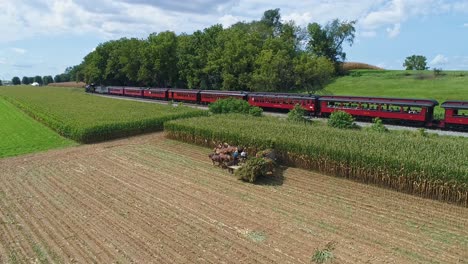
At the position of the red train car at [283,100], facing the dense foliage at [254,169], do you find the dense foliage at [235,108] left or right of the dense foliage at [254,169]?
right

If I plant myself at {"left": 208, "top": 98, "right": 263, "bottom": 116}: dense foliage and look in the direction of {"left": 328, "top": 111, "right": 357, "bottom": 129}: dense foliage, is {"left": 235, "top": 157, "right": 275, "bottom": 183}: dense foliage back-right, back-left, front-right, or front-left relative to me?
front-right

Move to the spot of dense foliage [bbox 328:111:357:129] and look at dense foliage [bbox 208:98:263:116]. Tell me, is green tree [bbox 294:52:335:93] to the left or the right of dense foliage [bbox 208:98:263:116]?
right

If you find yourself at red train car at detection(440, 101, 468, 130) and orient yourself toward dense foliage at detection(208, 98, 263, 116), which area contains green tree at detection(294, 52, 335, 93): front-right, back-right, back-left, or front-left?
front-right

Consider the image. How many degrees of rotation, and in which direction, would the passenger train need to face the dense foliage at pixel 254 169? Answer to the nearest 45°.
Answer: approximately 90° to its left

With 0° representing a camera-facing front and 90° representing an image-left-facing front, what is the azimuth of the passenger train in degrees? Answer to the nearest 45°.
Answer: approximately 135°

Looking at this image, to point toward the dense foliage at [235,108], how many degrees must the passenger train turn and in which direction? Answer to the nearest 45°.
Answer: approximately 45° to its left
